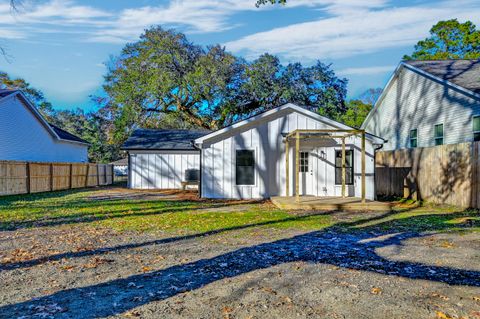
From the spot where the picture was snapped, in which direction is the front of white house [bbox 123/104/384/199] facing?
facing the viewer

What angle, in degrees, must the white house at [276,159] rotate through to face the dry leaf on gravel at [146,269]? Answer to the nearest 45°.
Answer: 0° — it already faces it

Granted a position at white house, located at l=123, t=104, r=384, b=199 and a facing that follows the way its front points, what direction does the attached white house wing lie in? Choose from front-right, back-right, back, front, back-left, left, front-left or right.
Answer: back-right

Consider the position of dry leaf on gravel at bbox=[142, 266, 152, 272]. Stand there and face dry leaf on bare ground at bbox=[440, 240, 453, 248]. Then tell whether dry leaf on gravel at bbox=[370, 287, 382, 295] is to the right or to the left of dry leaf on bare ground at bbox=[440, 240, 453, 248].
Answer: right

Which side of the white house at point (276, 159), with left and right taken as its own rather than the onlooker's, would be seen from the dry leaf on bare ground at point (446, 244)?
front

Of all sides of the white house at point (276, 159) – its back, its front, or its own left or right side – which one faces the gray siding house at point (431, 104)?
left

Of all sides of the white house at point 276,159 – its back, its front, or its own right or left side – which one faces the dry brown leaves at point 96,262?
front

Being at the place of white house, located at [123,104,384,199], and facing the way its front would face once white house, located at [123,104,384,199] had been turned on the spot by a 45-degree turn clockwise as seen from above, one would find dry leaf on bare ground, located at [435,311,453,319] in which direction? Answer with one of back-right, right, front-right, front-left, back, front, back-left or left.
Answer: front-left

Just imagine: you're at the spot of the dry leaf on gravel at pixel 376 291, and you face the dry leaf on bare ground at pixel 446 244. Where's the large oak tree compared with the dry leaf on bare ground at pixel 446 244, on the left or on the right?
left

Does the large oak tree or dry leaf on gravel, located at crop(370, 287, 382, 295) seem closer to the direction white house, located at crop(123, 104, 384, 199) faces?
the dry leaf on gravel

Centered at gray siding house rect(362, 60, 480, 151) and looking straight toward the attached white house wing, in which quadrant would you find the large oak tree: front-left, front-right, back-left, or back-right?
front-right

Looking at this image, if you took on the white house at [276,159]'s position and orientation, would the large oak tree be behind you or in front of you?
behind

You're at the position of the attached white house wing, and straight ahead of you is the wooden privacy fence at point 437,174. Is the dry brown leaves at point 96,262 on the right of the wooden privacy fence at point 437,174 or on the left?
right

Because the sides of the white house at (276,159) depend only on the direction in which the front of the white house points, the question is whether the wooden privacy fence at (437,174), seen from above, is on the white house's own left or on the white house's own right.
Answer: on the white house's own left
